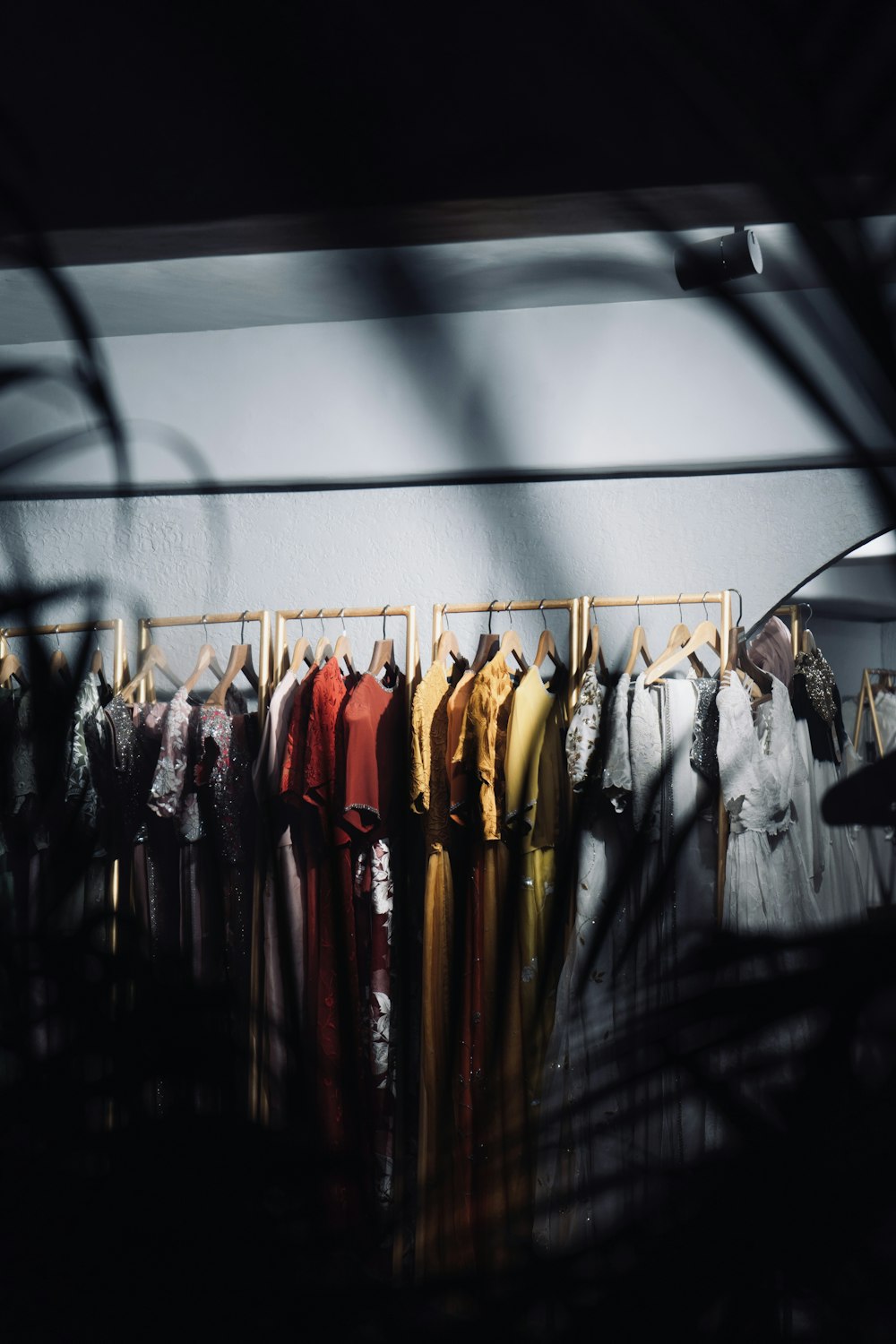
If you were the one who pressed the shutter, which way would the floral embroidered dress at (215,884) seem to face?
facing the viewer and to the right of the viewer

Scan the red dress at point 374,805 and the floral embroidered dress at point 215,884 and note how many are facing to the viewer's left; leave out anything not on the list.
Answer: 0

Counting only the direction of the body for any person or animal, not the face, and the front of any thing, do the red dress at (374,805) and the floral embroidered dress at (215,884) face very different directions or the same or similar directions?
same or similar directions
